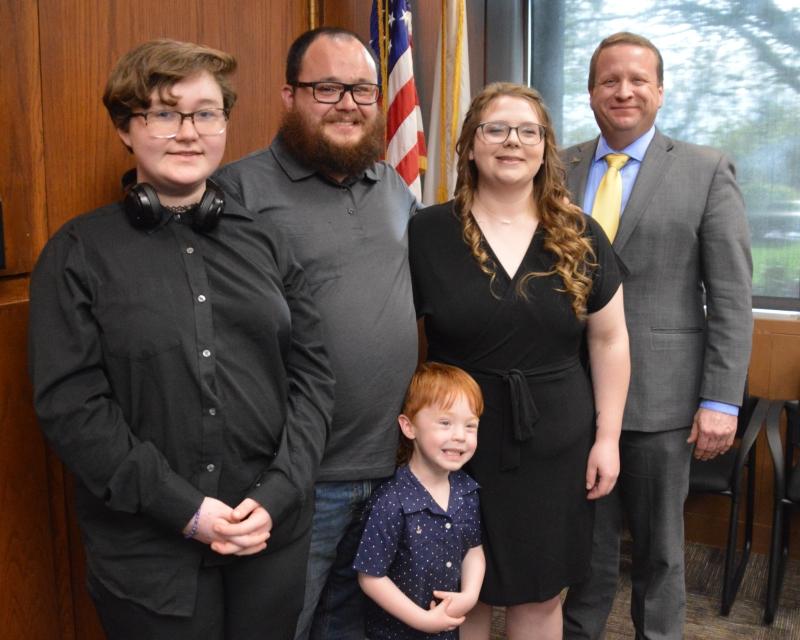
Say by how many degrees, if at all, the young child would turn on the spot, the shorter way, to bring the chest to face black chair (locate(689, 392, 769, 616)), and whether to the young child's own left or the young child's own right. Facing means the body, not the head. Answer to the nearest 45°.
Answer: approximately 90° to the young child's own left

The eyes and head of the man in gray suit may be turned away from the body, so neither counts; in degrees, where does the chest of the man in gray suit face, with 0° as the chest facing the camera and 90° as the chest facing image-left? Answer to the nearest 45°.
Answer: approximately 45°

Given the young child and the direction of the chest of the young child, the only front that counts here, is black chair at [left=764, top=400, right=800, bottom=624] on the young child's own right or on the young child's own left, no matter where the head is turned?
on the young child's own left

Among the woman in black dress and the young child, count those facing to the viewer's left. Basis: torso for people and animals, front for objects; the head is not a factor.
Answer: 0

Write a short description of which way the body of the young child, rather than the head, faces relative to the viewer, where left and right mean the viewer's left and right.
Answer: facing the viewer and to the right of the viewer

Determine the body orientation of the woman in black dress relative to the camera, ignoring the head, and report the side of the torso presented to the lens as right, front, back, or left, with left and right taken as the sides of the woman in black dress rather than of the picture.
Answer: front

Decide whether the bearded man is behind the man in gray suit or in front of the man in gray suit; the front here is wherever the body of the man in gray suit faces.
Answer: in front

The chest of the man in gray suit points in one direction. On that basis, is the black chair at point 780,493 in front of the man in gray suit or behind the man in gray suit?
behind

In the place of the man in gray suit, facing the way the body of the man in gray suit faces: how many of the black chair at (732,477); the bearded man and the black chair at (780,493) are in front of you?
1
